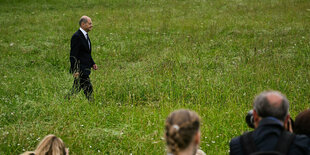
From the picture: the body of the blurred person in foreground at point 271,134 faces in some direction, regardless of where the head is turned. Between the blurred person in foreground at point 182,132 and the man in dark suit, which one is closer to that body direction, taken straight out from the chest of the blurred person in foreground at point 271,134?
the man in dark suit

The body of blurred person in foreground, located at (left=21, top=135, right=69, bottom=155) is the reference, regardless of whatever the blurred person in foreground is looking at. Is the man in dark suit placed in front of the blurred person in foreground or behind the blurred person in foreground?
in front

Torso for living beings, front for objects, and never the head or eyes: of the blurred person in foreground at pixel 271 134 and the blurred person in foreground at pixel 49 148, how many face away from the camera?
2

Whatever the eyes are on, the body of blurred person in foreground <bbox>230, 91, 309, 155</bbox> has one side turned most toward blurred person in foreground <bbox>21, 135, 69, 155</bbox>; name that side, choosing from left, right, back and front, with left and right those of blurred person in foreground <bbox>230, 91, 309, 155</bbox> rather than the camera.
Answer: left

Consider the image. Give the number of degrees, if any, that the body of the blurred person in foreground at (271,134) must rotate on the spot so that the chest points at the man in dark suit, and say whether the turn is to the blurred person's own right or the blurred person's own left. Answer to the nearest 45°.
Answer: approximately 45° to the blurred person's own left

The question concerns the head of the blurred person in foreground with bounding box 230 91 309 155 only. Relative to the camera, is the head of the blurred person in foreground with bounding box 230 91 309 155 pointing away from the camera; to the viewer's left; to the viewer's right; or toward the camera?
away from the camera

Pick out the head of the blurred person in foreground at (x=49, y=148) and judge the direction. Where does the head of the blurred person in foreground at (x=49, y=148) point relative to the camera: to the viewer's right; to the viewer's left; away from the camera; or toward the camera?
away from the camera

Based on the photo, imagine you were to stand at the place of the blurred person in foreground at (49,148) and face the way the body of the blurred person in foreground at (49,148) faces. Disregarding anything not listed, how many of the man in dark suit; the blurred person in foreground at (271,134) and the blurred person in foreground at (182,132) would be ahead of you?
1

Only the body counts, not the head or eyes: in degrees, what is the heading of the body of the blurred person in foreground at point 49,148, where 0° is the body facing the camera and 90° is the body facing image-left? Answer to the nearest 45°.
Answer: approximately 180°

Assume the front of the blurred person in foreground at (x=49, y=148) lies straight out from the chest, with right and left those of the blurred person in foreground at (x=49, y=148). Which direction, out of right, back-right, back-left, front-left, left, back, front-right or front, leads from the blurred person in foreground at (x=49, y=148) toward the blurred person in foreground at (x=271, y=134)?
back-right

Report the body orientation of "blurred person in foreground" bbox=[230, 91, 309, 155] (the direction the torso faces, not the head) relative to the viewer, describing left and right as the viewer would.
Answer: facing away from the viewer

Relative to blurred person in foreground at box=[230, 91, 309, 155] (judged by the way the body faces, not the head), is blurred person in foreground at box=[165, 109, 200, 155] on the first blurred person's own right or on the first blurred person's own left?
on the first blurred person's own left
